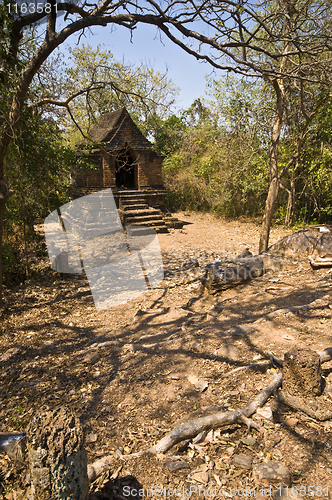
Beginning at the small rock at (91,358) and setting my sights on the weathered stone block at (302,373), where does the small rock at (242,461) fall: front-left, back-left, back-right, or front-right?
front-right

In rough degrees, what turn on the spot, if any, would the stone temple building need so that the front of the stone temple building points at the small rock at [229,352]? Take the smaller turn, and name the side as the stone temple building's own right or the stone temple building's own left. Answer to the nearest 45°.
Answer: approximately 45° to the stone temple building's own right

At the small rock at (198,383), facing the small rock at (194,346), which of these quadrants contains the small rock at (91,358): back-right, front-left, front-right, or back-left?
front-left

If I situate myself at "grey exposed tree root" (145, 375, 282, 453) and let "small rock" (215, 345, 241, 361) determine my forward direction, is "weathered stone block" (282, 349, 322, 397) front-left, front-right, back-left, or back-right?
front-right

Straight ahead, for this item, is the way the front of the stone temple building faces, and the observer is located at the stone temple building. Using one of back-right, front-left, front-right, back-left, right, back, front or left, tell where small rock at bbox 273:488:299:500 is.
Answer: front-right

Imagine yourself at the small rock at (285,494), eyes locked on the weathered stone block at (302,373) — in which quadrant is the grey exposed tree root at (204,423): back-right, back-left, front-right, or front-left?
front-left

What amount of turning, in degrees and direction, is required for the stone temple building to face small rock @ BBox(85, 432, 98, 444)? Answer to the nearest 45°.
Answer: approximately 45° to its right

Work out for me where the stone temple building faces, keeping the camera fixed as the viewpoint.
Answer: facing the viewer and to the right of the viewer

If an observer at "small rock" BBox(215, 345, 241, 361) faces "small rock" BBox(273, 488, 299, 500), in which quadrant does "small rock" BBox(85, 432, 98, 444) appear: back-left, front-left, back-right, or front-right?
front-right

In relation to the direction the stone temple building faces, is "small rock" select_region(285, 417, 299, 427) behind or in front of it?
in front

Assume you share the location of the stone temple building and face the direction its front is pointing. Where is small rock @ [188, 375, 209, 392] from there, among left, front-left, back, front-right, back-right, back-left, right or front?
front-right

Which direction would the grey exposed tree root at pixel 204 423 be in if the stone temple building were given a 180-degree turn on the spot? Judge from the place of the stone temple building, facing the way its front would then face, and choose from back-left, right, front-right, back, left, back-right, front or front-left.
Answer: back-left

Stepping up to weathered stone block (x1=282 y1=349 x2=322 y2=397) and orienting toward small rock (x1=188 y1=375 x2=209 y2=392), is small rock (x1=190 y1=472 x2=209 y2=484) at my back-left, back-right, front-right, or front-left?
front-left
